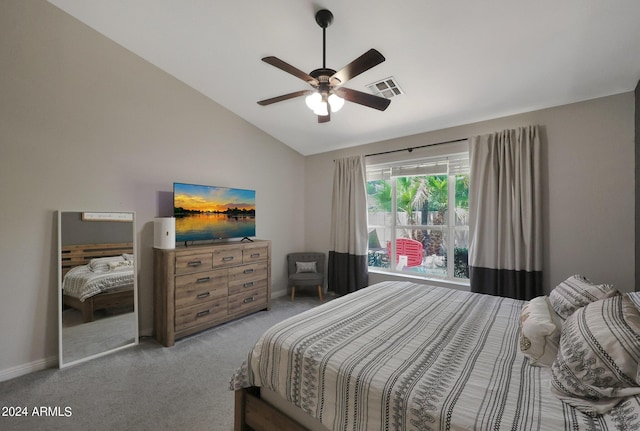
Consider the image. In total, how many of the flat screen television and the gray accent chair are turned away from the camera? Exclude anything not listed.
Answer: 0

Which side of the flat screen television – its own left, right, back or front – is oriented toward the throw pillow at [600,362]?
front

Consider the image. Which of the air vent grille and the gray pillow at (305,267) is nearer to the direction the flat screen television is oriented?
the air vent grille

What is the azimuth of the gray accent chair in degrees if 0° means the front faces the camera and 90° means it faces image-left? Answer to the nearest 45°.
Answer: approximately 0°

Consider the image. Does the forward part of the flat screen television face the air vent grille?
yes

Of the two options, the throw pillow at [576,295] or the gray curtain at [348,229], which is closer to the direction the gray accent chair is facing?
the throw pillow

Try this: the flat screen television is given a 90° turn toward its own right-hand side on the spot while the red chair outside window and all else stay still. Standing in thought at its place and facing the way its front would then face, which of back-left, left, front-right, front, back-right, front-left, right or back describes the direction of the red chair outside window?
back-left

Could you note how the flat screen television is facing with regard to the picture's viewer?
facing the viewer and to the right of the viewer

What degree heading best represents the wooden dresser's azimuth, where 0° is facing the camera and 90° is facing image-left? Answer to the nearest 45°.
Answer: approximately 315°

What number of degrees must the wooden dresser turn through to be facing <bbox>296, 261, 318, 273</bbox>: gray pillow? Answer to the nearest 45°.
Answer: approximately 90° to its left
